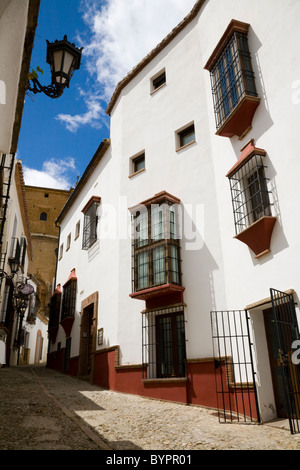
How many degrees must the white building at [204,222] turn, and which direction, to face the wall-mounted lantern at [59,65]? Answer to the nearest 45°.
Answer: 0° — it already faces it

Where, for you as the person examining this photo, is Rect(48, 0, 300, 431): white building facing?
facing the viewer and to the left of the viewer
